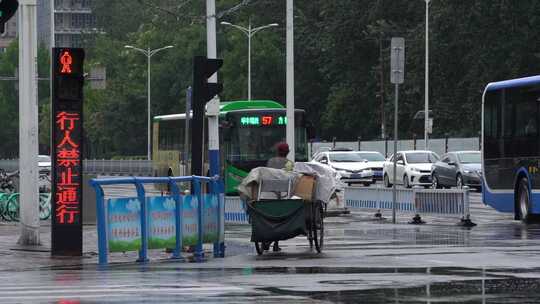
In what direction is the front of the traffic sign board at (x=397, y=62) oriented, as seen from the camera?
facing away from the viewer

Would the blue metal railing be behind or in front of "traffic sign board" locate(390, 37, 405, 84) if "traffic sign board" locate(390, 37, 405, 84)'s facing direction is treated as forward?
behind

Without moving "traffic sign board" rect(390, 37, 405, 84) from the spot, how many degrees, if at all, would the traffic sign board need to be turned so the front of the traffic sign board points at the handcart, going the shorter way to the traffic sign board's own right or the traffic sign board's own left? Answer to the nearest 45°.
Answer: approximately 180°

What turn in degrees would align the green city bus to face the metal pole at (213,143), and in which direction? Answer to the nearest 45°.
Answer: approximately 45° to its right
